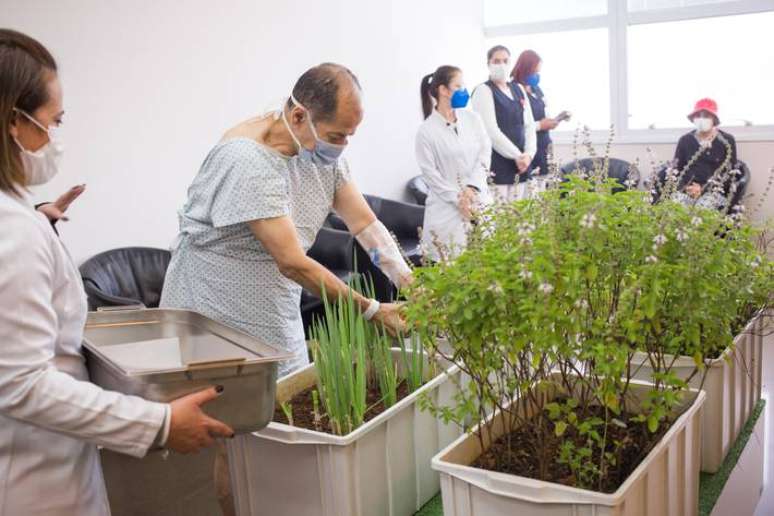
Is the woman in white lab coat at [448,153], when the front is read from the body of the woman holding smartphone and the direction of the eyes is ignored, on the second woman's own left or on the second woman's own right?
on the second woman's own right

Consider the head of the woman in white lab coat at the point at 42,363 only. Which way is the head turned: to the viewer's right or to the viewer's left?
to the viewer's right

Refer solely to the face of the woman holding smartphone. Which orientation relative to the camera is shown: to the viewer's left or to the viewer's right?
to the viewer's right

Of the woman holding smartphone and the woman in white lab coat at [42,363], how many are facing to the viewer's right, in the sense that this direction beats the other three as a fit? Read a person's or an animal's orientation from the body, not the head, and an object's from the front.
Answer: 2

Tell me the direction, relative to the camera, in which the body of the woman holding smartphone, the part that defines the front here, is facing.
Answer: to the viewer's right

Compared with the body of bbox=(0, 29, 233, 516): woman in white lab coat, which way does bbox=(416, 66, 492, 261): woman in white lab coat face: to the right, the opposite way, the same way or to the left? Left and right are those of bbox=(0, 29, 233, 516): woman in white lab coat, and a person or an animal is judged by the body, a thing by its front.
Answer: to the right

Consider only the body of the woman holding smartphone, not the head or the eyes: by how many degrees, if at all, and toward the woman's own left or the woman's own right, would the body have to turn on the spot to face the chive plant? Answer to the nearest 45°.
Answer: approximately 90° to the woman's own right

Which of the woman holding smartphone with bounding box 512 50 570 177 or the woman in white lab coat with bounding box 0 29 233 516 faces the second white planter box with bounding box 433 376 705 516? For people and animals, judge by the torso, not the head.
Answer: the woman in white lab coat

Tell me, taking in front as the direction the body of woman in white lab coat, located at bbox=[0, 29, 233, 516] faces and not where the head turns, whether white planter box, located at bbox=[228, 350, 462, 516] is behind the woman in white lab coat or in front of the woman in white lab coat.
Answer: in front

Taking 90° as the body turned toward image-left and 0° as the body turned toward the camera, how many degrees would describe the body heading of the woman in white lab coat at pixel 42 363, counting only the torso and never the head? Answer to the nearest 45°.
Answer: approximately 270°

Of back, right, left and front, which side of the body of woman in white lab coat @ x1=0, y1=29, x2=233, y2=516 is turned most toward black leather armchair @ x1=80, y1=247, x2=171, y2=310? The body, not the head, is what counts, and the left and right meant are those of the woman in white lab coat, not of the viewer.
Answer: left
